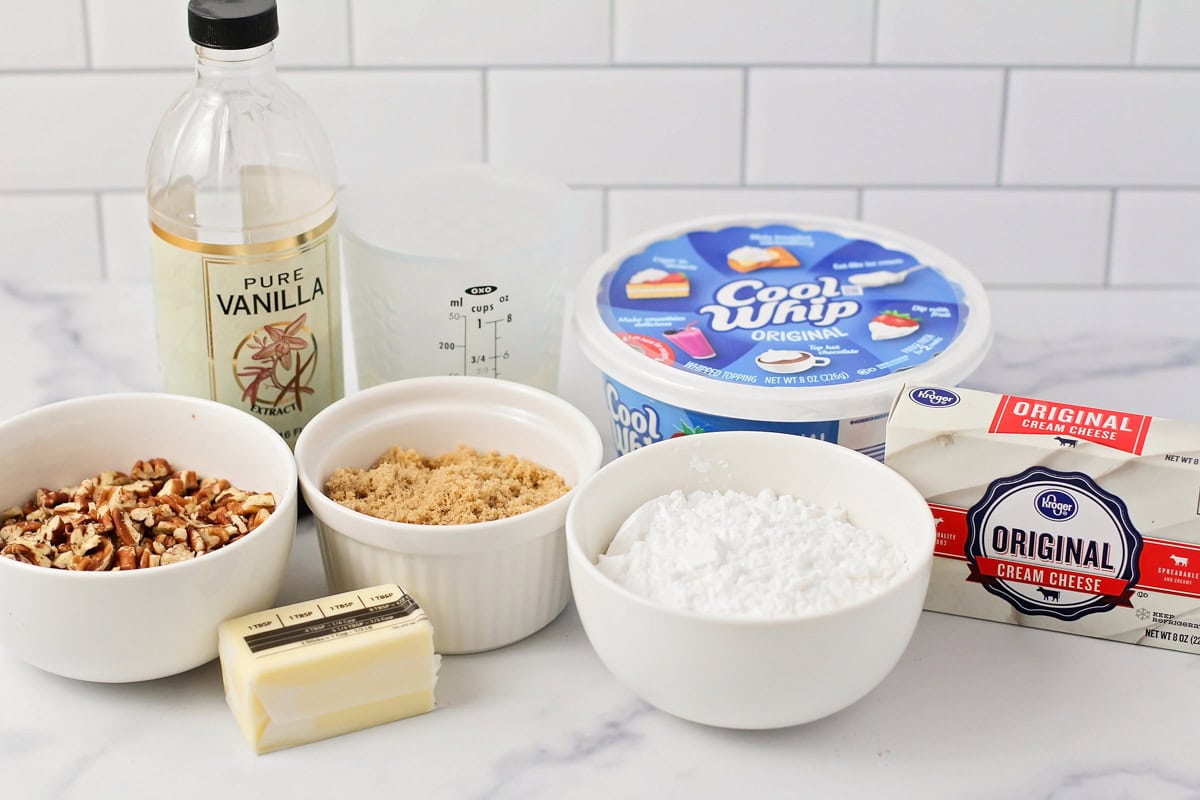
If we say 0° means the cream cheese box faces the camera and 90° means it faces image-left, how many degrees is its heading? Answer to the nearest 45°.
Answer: approximately 0°

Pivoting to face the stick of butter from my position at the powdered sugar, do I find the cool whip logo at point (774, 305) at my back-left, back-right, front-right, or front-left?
back-right
